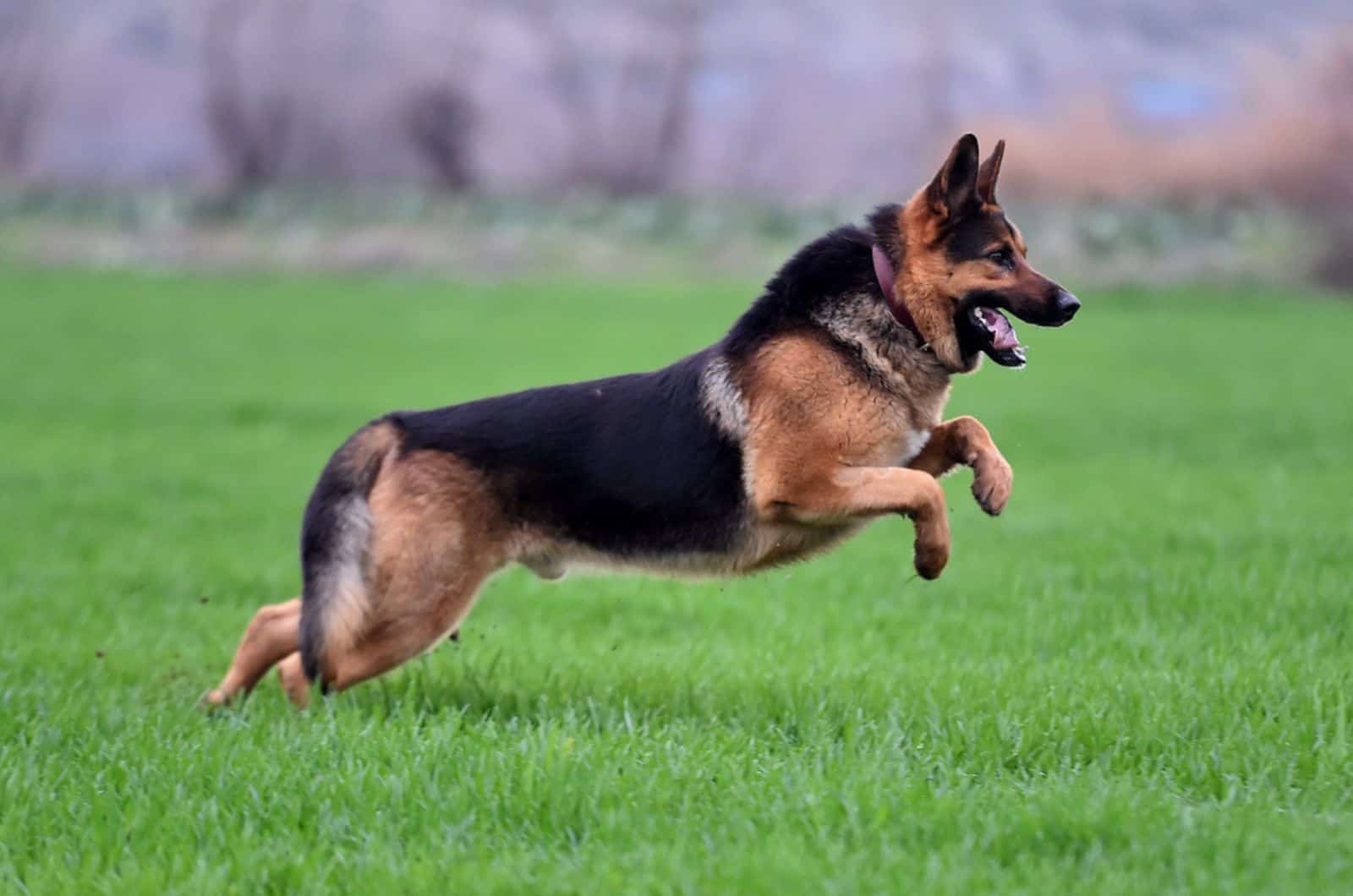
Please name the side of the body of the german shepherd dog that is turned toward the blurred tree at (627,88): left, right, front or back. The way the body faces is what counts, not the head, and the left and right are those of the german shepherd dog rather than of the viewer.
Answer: left

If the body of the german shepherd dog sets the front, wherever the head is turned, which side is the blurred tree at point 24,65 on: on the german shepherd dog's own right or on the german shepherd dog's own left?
on the german shepherd dog's own left

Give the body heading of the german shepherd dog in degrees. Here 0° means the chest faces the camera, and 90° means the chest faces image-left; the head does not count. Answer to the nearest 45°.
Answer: approximately 270°

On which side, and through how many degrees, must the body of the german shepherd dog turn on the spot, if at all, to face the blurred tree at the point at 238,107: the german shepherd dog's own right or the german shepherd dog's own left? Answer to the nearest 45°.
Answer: approximately 90° to the german shepherd dog's own left

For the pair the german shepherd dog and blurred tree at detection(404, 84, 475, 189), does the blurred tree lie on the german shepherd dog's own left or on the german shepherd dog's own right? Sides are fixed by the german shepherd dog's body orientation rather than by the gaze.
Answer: on the german shepherd dog's own left
